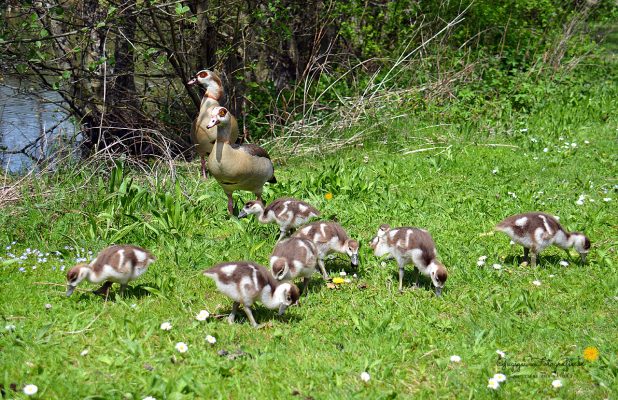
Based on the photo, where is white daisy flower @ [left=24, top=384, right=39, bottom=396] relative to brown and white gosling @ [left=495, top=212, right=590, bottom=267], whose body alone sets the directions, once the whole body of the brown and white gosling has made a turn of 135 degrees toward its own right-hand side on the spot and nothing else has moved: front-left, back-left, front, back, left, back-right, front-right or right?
front

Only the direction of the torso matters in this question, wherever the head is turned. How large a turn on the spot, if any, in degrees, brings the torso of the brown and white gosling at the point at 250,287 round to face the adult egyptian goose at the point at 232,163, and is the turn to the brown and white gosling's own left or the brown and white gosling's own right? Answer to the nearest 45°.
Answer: approximately 90° to the brown and white gosling's own left

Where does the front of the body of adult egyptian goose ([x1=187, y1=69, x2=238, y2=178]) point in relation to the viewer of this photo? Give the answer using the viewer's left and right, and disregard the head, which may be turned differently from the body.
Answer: facing the viewer and to the left of the viewer

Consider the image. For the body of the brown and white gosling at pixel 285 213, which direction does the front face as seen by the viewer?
to the viewer's left

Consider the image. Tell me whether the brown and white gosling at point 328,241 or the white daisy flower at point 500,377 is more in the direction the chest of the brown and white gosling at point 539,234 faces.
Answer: the white daisy flower

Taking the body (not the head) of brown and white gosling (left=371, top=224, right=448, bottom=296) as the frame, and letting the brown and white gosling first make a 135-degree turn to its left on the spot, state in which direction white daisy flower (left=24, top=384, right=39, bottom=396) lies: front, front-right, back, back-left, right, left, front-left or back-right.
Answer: back-left

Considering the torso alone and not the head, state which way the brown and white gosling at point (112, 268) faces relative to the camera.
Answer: to the viewer's left

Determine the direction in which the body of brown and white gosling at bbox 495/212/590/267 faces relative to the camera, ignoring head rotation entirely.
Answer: to the viewer's right

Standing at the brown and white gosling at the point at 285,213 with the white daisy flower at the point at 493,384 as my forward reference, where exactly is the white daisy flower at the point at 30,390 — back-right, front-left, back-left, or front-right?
front-right

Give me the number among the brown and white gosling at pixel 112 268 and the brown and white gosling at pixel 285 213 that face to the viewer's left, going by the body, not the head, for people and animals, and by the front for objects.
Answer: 2

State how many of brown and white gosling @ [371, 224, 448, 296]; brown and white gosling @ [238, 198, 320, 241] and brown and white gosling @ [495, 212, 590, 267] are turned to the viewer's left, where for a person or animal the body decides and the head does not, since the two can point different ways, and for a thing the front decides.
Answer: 1

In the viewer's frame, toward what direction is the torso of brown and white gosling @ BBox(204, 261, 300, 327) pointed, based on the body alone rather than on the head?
to the viewer's right

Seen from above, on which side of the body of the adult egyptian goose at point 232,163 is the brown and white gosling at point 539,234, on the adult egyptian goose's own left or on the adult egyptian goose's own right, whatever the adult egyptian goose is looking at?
on the adult egyptian goose's own left

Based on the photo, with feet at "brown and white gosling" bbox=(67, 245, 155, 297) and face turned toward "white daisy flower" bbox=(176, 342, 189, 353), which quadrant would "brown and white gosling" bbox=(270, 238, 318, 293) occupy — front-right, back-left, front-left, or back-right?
front-left

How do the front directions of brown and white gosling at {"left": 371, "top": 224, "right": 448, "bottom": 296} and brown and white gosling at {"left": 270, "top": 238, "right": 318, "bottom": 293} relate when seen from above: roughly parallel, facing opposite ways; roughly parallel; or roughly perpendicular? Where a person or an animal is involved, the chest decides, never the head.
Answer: roughly perpendicular

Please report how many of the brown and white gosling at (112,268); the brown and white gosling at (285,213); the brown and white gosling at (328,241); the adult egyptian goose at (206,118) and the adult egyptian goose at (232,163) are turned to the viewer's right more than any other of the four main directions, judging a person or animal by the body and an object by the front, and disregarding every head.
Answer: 1

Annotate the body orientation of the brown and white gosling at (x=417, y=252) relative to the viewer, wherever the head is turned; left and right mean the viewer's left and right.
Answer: facing the viewer and to the right of the viewer

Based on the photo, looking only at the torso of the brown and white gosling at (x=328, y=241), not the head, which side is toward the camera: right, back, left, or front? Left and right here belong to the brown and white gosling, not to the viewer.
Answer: right

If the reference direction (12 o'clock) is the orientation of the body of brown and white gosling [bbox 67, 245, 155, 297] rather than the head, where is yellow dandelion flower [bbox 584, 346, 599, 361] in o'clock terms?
The yellow dandelion flower is roughly at 7 o'clock from the brown and white gosling.
